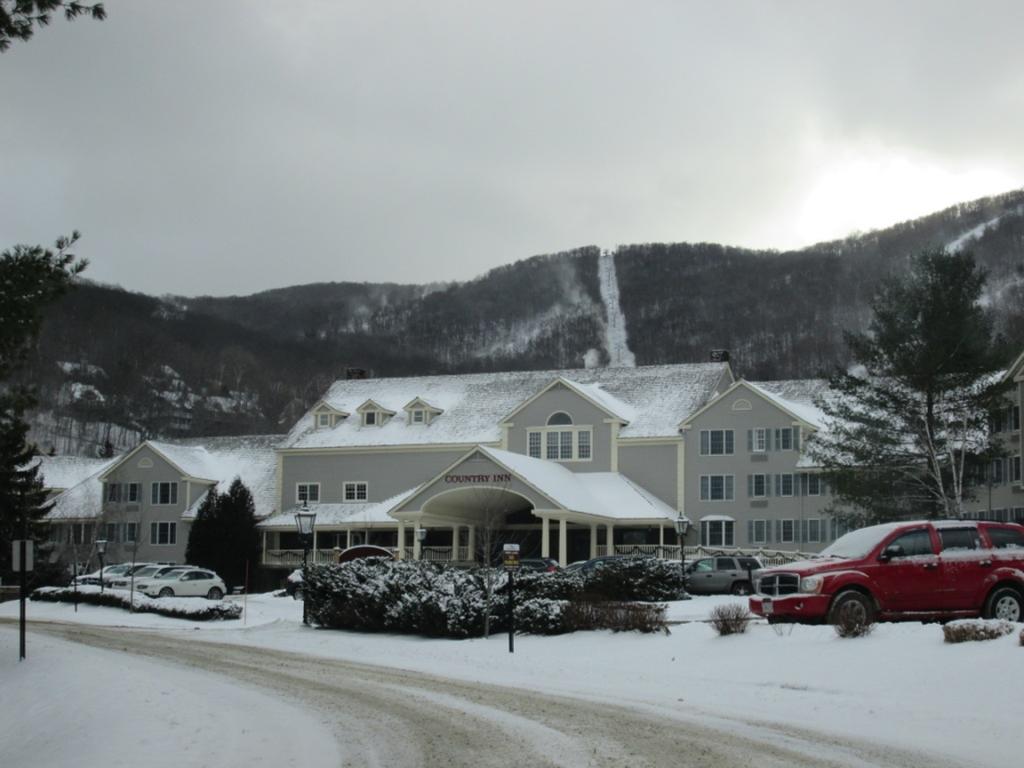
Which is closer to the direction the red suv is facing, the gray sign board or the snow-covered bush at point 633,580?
the gray sign board

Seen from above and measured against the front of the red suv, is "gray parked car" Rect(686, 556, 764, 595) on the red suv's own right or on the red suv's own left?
on the red suv's own right

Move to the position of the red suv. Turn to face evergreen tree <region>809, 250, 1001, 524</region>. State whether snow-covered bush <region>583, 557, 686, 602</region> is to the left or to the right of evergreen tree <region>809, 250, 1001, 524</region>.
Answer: left

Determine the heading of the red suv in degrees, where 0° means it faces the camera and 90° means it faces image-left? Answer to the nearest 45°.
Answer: approximately 45°
